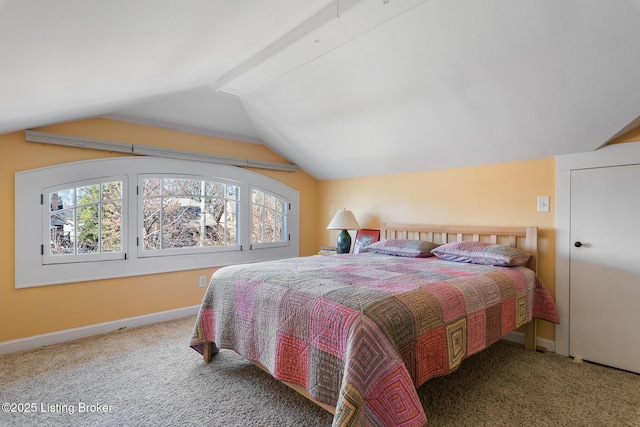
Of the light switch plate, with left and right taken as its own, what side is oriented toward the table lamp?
right

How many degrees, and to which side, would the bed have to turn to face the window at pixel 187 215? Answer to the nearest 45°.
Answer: approximately 90° to its right

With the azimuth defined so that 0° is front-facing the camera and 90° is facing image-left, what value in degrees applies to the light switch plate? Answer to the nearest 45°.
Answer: approximately 0°

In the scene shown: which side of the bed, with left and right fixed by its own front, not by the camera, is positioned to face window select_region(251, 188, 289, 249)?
right

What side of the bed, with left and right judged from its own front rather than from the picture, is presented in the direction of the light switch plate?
back

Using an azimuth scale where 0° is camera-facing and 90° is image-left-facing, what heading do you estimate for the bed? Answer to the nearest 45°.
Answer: approximately 45°
